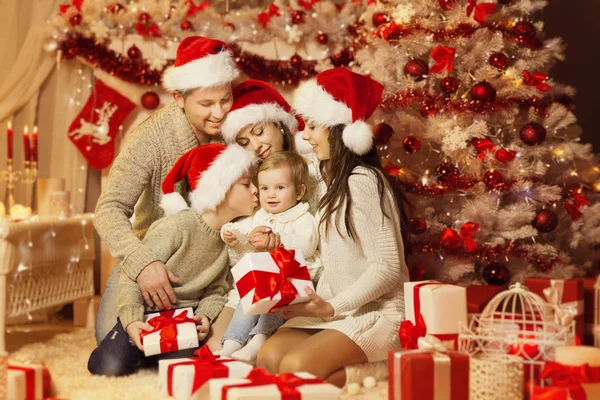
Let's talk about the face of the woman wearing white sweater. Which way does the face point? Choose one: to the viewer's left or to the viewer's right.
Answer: to the viewer's left

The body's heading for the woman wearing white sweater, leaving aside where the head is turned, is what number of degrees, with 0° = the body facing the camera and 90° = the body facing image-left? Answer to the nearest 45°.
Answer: approximately 90°

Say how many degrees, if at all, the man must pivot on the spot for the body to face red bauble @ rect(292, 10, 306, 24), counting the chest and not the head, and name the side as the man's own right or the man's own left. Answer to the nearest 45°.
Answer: approximately 90° to the man's own left

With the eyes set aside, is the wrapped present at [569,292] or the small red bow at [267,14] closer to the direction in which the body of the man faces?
the wrapped present

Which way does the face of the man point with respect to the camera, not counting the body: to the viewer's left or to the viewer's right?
to the viewer's right

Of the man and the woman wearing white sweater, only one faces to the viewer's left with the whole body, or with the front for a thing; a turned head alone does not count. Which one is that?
the woman wearing white sweater

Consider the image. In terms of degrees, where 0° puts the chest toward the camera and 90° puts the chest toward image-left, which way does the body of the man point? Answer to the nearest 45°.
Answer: approximately 315°

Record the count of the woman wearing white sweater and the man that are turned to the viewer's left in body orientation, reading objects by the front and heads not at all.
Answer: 1

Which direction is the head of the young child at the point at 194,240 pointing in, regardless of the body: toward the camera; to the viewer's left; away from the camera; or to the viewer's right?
to the viewer's right

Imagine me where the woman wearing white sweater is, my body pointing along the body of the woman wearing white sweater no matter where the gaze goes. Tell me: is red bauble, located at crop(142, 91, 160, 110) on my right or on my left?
on my right
